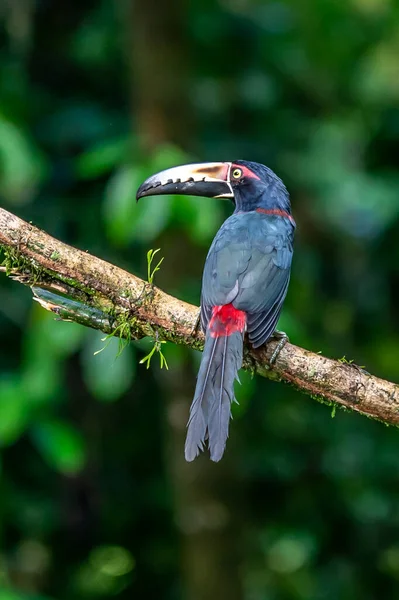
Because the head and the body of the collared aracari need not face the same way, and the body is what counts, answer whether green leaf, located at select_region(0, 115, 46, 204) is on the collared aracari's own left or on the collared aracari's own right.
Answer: on the collared aracari's own left

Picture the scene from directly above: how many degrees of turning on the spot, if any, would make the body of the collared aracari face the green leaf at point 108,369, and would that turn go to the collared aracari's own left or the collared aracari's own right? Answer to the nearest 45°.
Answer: approximately 45° to the collared aracari's own left

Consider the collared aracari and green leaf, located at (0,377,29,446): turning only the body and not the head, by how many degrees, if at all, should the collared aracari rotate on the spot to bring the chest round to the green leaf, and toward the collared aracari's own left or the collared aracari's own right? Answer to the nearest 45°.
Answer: approximately 45° to the collared aracari's own left

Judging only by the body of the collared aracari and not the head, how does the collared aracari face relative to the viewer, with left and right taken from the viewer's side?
facing away from the viewer
